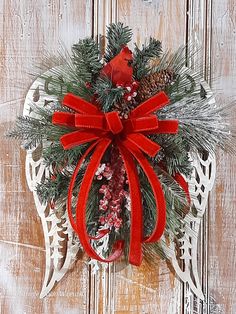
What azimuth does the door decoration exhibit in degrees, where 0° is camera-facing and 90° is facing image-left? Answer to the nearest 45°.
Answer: approximately 0°
